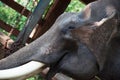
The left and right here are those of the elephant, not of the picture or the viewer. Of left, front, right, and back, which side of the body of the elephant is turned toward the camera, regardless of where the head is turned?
left
